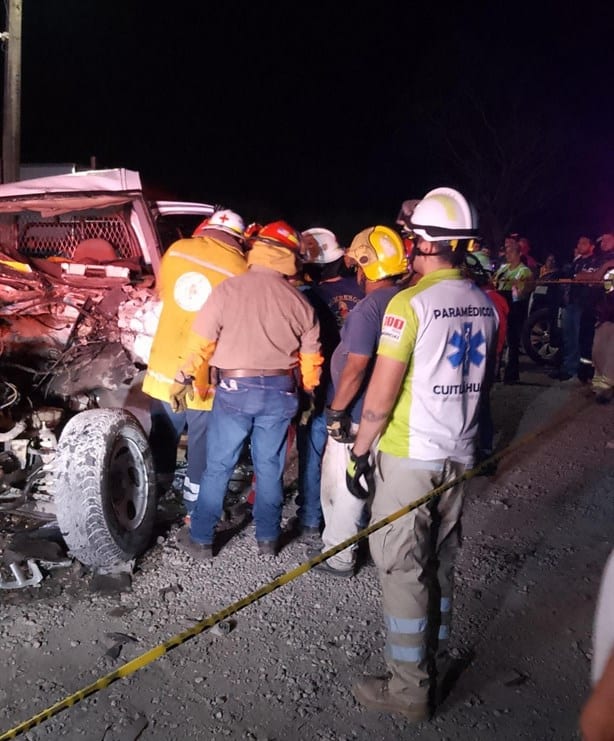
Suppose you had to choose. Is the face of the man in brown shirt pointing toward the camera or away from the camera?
away from the camera

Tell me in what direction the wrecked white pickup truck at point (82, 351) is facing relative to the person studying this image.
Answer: facing the viewer

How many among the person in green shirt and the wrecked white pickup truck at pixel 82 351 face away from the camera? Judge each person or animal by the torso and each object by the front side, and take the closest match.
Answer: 0

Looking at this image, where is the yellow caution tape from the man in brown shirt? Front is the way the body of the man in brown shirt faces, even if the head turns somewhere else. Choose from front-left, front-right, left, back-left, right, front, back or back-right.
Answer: back

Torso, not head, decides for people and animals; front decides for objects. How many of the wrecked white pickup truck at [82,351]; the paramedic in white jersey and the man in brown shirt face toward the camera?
1

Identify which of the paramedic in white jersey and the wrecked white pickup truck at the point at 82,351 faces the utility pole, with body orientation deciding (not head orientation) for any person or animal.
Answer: the paramedic in white jersey

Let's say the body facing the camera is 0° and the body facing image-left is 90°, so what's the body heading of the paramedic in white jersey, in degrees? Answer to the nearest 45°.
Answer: approximately 135°

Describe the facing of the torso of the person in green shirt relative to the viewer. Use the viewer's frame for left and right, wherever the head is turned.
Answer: facing the viewer and to the left of the viewer

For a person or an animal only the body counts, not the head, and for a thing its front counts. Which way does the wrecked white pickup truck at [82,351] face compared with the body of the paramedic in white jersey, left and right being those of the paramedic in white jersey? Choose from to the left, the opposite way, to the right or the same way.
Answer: the opposite way

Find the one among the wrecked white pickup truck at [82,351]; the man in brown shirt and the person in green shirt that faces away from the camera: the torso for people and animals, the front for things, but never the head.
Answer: the man in brown shirt

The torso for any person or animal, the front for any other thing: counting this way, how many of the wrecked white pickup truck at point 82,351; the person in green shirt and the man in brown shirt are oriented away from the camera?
1

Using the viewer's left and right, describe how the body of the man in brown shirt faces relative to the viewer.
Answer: facing away from the viewer

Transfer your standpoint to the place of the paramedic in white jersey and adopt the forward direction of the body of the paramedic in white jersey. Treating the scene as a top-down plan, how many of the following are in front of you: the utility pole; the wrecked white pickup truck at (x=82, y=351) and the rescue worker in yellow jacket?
3

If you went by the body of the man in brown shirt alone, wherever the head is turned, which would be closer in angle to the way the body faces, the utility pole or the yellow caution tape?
the utility pole
